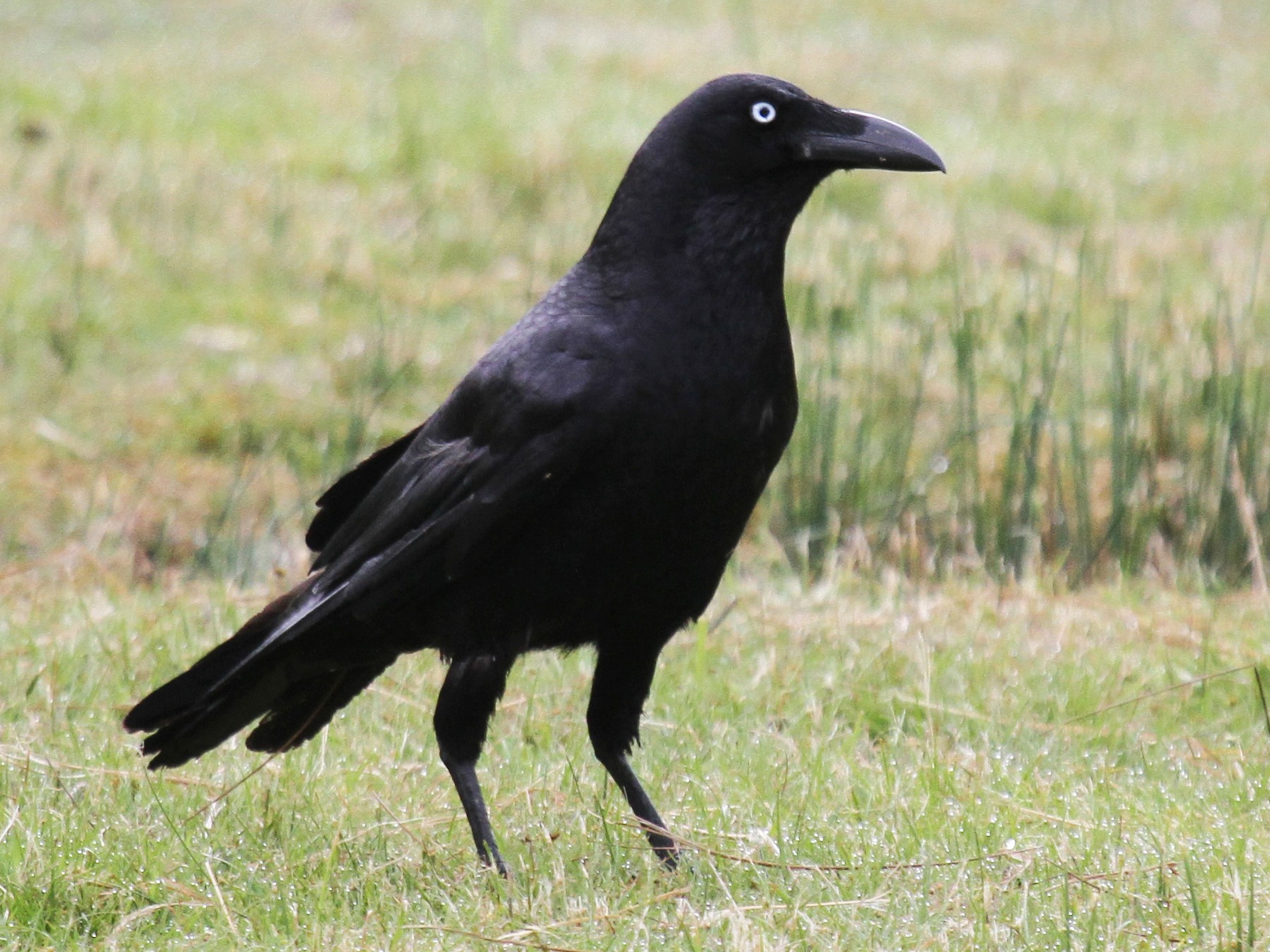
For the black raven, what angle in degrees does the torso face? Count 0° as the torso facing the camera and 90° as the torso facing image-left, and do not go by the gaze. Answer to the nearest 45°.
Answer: approximately 270°

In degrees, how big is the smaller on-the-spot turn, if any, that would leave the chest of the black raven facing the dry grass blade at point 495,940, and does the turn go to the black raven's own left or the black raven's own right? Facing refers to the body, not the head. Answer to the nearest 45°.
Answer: approximately 90° to the black raven's own right
